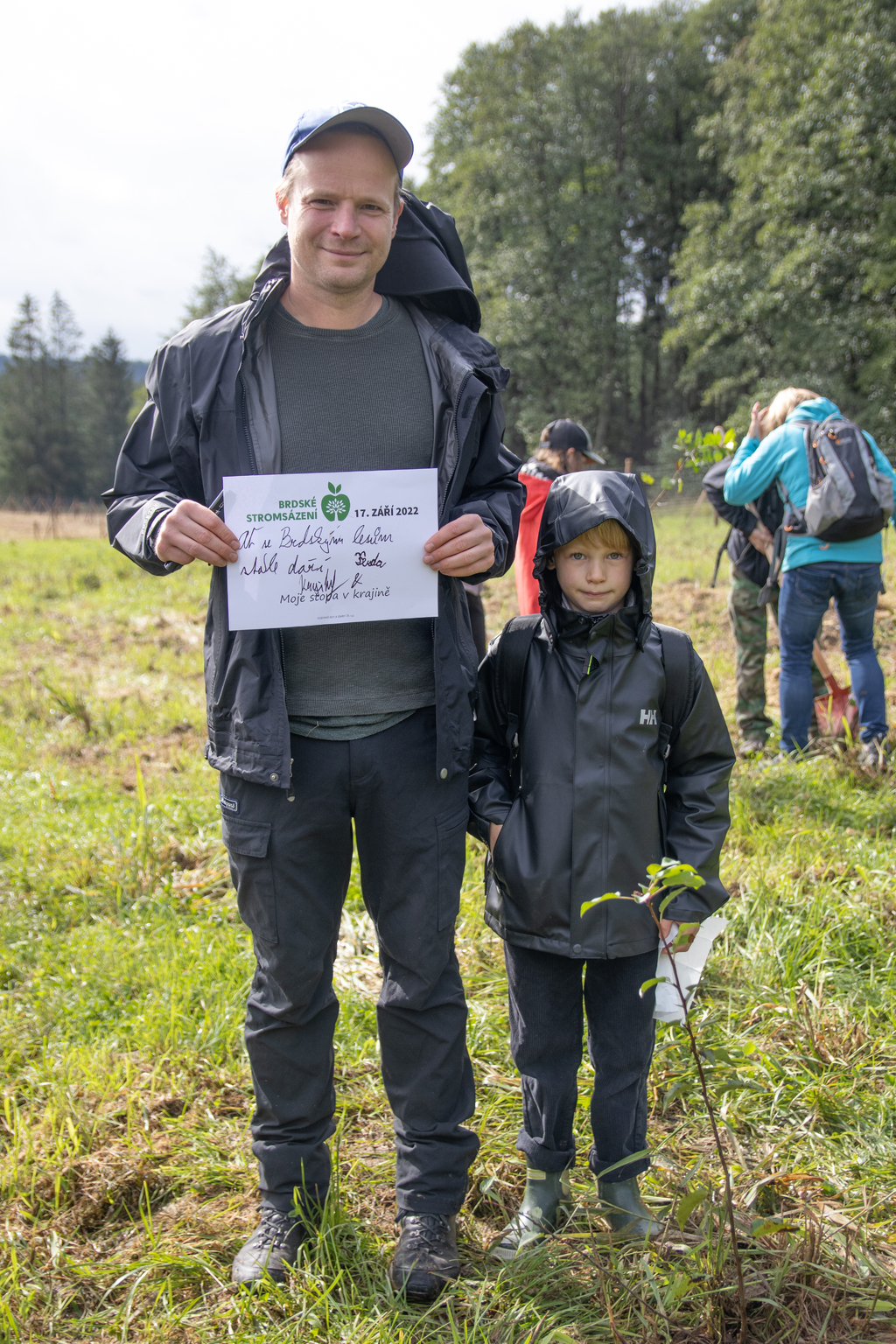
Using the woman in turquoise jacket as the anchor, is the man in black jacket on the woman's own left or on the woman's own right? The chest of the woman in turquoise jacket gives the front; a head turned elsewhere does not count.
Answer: on the woman's own left

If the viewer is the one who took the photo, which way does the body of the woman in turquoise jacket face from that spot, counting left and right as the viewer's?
facing away from the viewer and to the left of the viewer

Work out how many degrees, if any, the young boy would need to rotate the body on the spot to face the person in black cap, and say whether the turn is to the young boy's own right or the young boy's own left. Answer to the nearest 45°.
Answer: approximately 180°

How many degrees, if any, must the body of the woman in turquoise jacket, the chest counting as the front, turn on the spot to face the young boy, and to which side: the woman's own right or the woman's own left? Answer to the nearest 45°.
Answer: approximately 135° to the woman's own left

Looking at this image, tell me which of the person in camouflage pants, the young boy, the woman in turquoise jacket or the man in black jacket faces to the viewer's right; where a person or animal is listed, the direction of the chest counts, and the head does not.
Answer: the person in camouflage pants

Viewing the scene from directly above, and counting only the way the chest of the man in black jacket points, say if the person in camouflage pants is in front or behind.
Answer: behind

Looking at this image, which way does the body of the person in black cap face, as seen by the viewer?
to the viewer's right

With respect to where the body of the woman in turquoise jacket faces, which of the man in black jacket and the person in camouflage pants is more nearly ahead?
the person in camouflage pants

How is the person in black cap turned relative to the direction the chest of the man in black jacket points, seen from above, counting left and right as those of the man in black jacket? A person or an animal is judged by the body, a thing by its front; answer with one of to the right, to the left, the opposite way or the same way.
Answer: to the left
